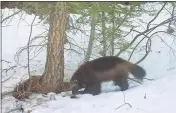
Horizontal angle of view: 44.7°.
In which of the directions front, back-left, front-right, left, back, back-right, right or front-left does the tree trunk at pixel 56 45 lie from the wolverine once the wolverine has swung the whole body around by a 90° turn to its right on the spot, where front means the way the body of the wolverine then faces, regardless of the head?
left

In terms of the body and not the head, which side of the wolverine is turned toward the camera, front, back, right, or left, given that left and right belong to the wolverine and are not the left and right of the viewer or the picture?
left
